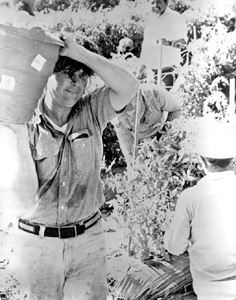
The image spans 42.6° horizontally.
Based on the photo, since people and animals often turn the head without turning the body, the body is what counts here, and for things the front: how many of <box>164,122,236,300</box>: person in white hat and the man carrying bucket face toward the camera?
1

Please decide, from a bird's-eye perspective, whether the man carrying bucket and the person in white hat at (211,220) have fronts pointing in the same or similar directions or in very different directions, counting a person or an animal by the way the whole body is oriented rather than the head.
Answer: very different directions

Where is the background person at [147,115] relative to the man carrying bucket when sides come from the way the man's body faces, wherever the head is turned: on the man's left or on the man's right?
on the man's left

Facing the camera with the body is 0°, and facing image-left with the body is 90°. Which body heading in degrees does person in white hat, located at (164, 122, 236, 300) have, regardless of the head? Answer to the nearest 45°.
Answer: approximately 180°

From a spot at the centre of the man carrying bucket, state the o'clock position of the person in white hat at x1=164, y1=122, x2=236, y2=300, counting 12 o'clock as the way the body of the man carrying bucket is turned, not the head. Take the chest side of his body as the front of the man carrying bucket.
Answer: The person in white hat is roughly at 9 o'clock from the man carrying bucket.
